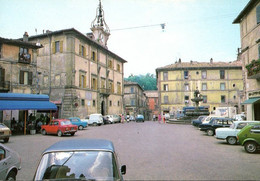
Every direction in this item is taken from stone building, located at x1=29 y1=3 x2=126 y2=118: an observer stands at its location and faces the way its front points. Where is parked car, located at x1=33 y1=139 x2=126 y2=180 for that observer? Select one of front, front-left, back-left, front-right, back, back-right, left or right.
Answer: front-right

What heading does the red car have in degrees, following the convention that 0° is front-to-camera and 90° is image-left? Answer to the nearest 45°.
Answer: approximately 135°

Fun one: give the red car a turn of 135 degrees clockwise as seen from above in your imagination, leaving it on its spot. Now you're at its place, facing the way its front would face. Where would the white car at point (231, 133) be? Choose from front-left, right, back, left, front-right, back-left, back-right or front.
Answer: front-right

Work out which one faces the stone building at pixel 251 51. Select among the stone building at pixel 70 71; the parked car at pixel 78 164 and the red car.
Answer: the stone building at pixel 70 71

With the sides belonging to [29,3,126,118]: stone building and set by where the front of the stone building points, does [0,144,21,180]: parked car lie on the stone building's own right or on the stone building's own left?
on the stone building's own right

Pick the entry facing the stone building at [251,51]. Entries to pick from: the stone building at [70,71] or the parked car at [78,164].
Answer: the stone building at [70,71]

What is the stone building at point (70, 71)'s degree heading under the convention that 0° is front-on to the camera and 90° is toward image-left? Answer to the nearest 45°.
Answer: approximately 315°

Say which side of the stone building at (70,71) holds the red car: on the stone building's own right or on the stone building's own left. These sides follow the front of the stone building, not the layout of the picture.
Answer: on the stone building's own right

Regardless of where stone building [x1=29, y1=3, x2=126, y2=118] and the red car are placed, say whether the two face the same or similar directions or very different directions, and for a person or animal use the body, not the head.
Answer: very different directions
